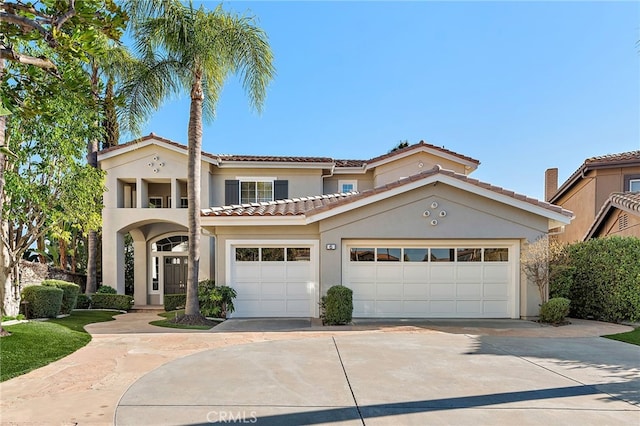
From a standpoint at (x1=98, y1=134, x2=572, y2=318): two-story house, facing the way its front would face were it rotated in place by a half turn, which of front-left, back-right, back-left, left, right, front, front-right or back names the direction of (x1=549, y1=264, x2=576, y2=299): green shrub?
right

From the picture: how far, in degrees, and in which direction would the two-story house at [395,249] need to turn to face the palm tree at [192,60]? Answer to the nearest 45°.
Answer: approximately 90° to its right

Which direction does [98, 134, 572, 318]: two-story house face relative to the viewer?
toward the camera

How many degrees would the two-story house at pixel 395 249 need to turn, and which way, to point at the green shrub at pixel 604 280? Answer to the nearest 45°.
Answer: approximately 90° to its left

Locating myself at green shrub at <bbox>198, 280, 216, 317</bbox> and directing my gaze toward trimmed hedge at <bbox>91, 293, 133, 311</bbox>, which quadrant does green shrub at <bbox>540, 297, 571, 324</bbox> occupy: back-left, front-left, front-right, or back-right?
back-right

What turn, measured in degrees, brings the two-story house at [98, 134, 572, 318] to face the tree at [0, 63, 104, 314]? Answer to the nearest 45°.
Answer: approximately 90° to its right

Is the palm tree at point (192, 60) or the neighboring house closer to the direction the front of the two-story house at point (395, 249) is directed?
the palm tree
